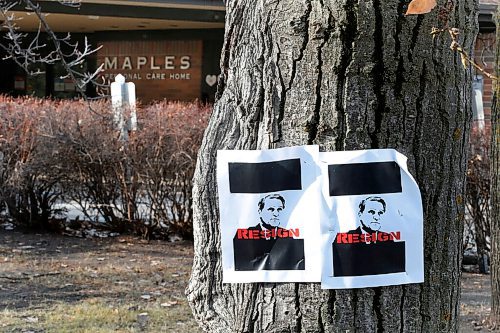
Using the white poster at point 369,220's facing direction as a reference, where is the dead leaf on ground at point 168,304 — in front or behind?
behind

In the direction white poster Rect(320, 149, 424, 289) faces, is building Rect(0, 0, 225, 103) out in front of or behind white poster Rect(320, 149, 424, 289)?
behind

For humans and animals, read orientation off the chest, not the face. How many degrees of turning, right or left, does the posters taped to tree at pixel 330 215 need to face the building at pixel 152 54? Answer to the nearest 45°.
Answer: approximately 180°

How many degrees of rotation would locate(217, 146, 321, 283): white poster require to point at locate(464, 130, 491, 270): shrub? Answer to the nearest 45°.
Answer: approximately 180°

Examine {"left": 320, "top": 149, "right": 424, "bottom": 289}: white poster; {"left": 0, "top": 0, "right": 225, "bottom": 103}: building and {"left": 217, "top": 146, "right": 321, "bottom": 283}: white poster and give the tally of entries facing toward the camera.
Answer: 3

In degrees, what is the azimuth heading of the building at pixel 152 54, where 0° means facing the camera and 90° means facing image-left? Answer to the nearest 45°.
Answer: approximately 0°

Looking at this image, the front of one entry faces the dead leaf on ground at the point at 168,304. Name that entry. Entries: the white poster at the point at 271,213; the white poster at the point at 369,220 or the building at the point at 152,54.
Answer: the building

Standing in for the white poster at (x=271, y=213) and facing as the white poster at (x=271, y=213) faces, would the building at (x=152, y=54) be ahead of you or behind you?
behind
